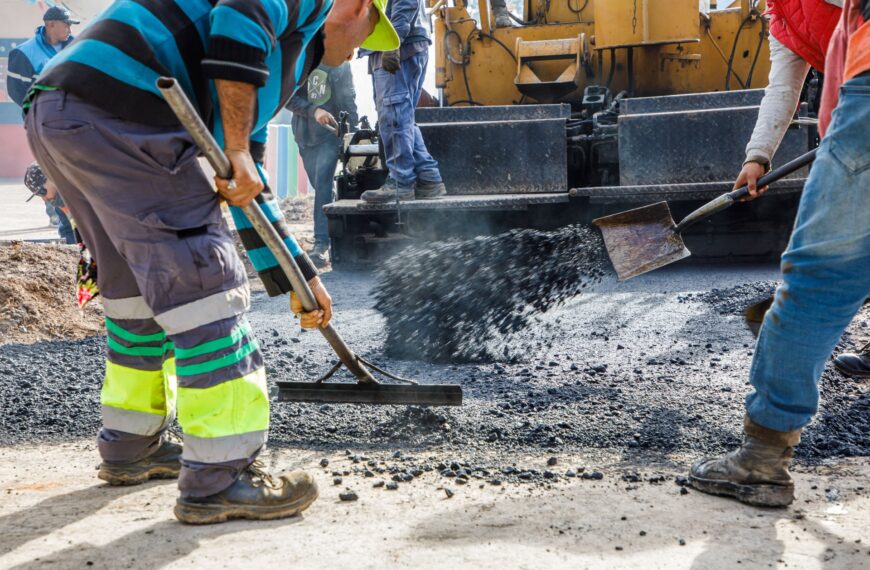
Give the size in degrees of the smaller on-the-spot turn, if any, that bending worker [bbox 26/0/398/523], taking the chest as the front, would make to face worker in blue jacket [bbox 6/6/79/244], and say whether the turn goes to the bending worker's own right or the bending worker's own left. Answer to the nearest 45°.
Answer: approximately 90° to the bending worker's own left

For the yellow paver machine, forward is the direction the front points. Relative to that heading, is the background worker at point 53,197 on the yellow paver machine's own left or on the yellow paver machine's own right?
on the yellow paver machine's own left

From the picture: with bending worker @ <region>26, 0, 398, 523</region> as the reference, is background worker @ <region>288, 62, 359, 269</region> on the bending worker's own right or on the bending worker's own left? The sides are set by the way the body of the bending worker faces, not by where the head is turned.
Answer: on the bending worker's own left

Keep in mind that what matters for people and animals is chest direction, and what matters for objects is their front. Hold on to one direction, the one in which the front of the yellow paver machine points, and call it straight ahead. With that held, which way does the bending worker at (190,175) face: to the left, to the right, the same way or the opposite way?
to the right

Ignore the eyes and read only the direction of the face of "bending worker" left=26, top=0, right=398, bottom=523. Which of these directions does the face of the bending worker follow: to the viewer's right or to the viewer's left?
to the viewer's right

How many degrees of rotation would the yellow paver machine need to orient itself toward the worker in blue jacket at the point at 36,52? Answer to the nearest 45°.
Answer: approximately 90° to its left

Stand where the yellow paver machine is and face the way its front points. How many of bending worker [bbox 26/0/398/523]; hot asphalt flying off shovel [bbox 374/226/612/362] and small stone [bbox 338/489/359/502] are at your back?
3

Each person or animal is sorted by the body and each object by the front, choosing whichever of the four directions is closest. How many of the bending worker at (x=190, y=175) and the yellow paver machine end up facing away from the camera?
1

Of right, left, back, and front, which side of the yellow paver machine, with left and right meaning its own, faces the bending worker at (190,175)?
back

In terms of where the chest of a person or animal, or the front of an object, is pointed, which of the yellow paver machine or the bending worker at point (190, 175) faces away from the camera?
the yellow paver machine

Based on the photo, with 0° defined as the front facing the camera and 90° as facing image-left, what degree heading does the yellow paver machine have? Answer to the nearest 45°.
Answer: approximately 180°

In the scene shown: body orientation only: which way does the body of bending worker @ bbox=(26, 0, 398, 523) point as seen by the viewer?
to the viewer's right

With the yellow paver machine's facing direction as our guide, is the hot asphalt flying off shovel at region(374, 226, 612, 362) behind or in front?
behind

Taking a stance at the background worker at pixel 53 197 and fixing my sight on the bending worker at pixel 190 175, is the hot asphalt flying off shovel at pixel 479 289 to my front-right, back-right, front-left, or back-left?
front-left

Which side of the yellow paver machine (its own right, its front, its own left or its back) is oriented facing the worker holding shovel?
back
